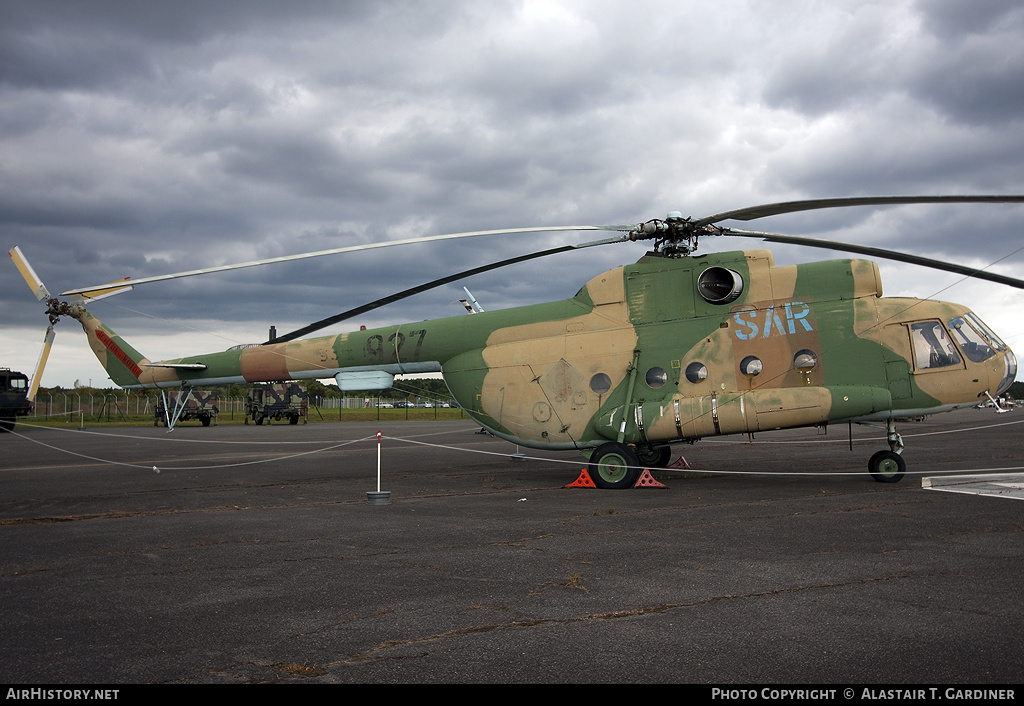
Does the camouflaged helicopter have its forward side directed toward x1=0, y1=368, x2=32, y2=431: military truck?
no

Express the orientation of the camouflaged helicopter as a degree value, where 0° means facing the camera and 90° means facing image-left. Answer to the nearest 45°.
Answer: approximately 270°
